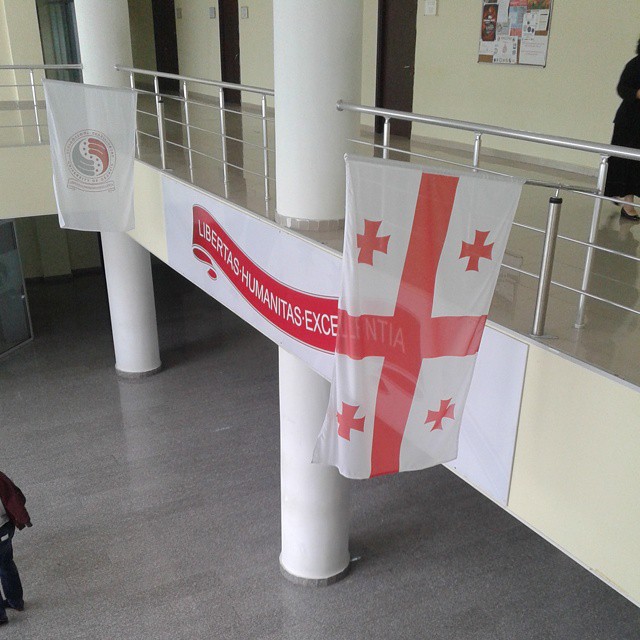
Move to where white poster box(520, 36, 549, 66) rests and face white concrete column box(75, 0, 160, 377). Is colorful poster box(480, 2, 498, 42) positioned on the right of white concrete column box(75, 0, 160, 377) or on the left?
right

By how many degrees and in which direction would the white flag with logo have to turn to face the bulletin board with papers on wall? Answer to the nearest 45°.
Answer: approximately 90° to its left

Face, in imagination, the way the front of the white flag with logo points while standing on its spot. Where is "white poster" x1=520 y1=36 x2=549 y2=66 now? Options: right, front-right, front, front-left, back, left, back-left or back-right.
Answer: left

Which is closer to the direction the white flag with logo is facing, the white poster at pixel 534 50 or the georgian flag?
the georgian flag

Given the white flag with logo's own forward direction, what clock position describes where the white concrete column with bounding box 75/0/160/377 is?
The white concrete column is roughly at 6 o'clock from the white flag with logo.

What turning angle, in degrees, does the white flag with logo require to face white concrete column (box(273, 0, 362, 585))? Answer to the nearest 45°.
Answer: approximately 45° to its left

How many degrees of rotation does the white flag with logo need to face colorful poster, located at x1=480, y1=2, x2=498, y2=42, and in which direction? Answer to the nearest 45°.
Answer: approximately 90° to its left

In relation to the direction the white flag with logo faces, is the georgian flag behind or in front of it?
in front

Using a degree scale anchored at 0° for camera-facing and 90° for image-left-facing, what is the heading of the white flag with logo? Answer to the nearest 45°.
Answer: approximately 0°

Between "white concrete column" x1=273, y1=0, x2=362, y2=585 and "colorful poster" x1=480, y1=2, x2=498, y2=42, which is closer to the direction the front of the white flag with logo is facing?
the white concrete column
